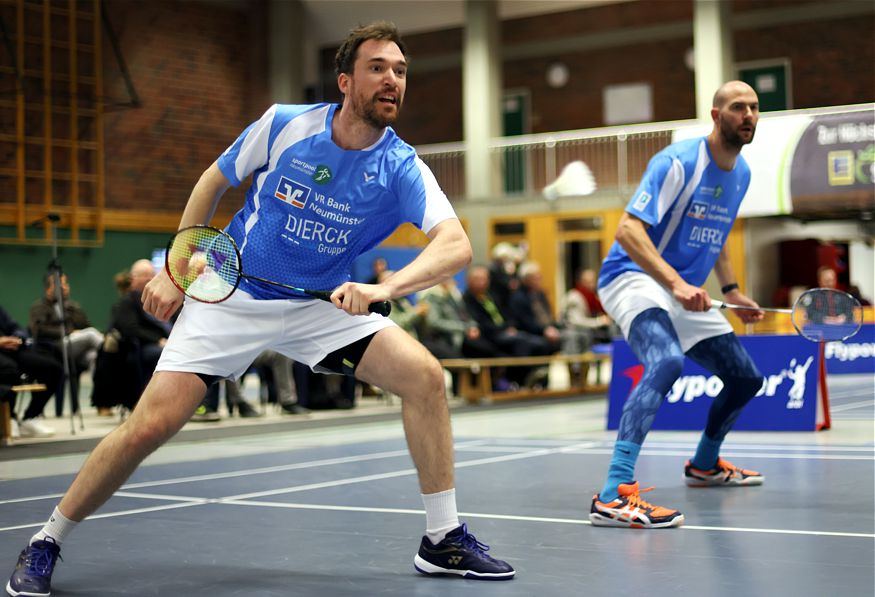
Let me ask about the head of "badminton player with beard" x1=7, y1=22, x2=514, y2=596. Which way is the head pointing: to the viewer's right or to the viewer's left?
to the viewer's right

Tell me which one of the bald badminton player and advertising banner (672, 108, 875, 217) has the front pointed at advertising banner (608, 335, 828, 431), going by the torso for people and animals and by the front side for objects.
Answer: advertising banner (672, 108, 875, 217)

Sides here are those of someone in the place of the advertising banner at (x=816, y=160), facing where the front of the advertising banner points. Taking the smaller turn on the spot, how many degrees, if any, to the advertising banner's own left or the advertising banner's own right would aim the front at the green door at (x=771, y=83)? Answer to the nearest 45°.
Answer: approximately 180°

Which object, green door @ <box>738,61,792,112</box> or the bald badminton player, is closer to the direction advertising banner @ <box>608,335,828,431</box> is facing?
the bald badminton player

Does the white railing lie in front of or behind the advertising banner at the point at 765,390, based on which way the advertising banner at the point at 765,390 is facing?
behind

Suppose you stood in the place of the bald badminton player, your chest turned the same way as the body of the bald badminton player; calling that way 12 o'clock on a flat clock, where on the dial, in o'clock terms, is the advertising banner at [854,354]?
The advertising banner is roughly at 8 o'clock from the bald badminton player.

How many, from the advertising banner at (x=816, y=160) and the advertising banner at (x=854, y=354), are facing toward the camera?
2

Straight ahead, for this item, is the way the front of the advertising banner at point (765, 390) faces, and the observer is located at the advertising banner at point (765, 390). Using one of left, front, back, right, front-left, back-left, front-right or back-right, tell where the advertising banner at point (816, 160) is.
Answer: back

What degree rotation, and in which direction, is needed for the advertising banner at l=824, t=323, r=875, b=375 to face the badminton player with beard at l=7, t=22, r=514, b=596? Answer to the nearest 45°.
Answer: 0° — it already faces them

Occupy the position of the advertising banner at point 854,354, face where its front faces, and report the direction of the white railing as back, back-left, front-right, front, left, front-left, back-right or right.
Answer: back-right
